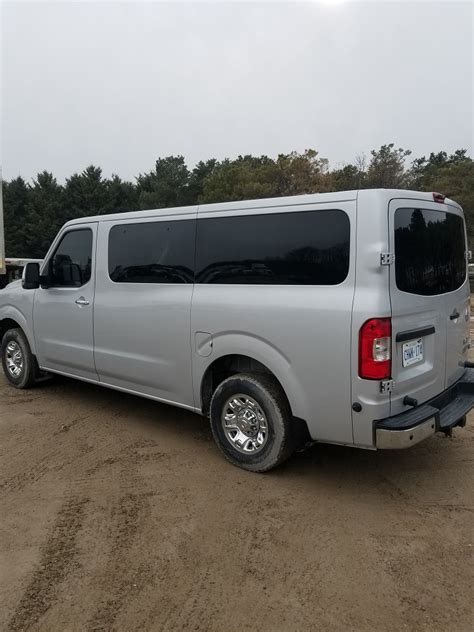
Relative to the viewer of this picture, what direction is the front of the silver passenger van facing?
facing away from the viewer and to the left of the viewer
